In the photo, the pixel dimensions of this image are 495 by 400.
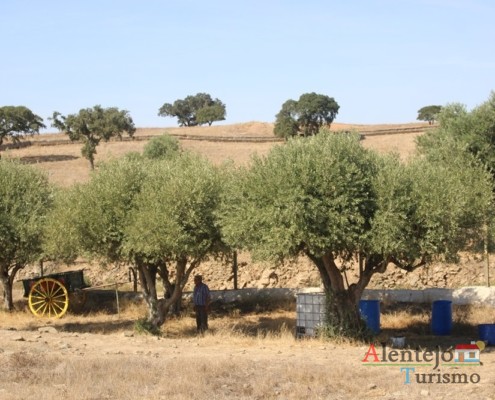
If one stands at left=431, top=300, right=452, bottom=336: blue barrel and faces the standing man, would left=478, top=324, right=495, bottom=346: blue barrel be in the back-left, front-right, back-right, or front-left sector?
back-left

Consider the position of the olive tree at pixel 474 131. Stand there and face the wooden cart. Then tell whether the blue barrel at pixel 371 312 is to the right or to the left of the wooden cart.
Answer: left

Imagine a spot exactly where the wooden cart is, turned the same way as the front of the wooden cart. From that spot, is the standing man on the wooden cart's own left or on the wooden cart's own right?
on the wooden cart's own right

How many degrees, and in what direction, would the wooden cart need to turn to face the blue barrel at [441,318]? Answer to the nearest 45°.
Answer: approximately 45° to its right

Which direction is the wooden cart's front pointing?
to the viewer's right

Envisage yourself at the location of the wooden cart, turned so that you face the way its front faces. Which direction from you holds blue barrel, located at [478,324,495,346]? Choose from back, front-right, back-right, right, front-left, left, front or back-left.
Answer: front-right

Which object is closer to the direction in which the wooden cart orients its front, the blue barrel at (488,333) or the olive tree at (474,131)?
the olive tree

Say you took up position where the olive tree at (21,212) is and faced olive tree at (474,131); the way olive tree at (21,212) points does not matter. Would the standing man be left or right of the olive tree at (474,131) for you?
right
